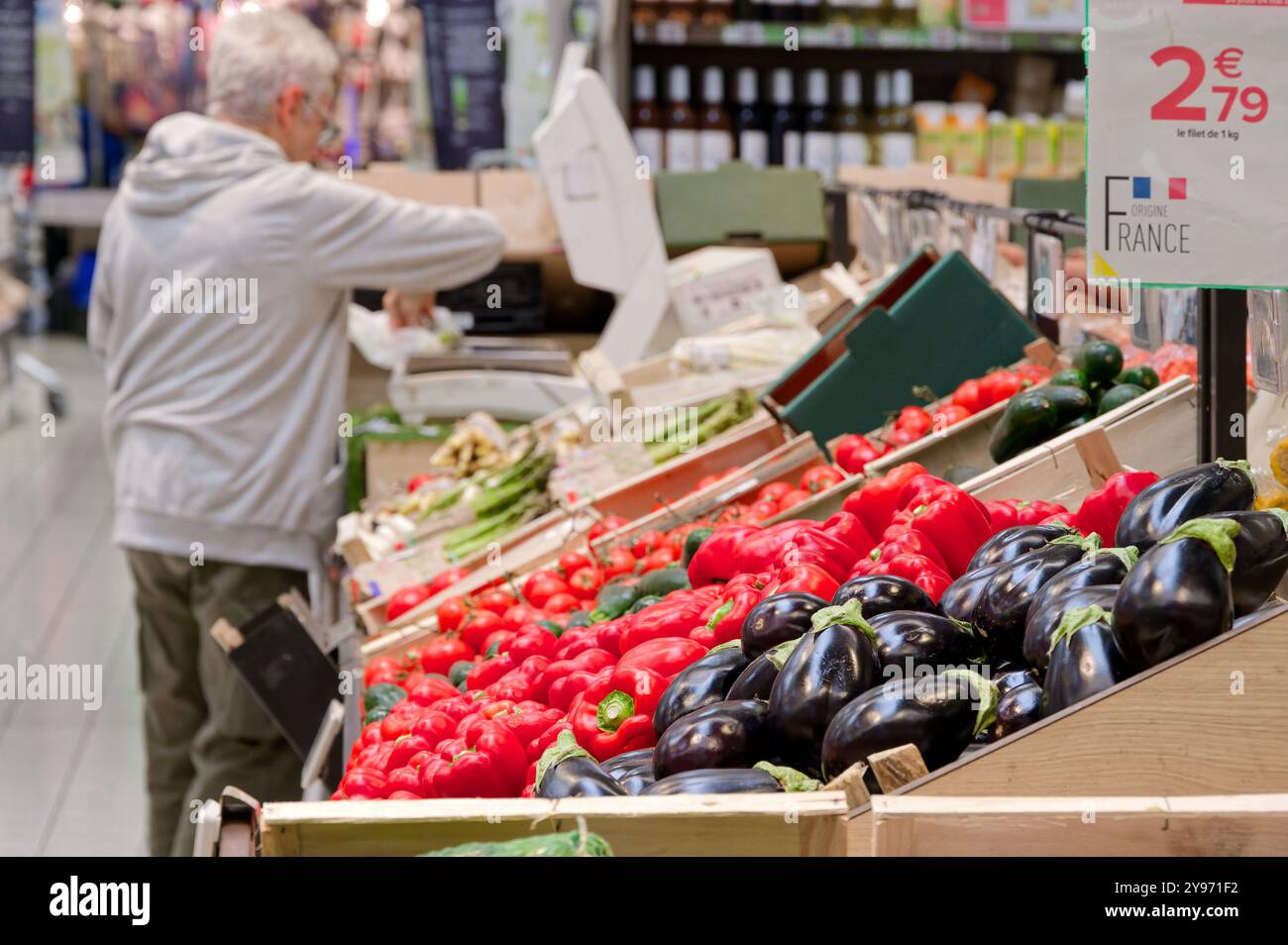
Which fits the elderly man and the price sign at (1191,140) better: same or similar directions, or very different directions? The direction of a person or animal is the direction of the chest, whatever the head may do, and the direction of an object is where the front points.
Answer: very different directions

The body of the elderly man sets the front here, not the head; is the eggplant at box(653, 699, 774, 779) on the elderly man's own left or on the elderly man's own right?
on the elderly man's own right

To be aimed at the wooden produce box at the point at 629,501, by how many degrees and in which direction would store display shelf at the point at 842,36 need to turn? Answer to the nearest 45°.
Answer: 0° — it already faces it

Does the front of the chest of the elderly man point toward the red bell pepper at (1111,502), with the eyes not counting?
no

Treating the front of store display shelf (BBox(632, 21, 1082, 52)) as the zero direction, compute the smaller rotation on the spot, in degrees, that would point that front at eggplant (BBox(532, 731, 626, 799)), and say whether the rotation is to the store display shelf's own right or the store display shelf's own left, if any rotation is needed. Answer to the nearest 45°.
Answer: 0° — it already faces it

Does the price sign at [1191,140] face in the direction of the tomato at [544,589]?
no

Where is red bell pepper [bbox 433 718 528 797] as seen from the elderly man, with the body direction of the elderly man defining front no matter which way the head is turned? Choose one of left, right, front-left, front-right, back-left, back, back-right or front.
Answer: back-right

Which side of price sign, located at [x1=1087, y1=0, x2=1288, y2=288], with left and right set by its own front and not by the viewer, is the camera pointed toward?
front

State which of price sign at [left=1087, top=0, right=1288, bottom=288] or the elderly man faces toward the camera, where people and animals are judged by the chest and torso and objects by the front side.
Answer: the price sign

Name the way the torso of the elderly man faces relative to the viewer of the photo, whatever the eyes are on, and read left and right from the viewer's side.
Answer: facing away from the viewer and to the right of the viewer

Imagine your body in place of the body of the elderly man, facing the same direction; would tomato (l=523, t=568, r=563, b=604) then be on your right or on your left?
on your right
